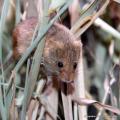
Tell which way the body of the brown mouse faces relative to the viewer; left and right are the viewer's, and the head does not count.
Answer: facing the viewer and to the right of the viewer
